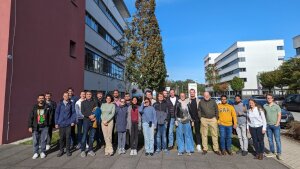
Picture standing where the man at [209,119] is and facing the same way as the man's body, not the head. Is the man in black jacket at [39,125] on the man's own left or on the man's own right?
on the man's own right

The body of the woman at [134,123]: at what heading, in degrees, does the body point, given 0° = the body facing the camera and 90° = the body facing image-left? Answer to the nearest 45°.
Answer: approximately 0°

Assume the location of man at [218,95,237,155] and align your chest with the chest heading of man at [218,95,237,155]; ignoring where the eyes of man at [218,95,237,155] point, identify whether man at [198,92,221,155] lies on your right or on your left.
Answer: on your right

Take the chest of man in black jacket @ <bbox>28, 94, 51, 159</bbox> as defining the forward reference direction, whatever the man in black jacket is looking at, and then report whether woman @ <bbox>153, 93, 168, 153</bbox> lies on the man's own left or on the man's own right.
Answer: on the man's own left

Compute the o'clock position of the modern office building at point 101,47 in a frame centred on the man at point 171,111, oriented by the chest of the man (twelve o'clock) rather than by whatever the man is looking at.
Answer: The modern office building is roughly at 5 o'clock from the man.

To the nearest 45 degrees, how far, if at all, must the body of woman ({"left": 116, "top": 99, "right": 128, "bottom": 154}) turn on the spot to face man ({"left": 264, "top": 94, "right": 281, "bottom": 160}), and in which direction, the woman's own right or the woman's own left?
approximately 90° to the woman's own left

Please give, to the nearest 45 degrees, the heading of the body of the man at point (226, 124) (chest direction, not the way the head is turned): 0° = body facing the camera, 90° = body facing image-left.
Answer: approximately 0°

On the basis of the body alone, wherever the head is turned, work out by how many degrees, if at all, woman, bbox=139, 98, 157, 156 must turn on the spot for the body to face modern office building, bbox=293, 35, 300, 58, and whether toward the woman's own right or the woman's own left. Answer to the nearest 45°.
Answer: approximately 135° to the woman's own left

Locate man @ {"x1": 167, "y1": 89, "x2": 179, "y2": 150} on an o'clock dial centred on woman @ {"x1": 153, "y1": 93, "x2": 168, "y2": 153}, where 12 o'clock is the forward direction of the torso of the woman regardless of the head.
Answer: The man is roughly at 8 o'clock from the woman.
